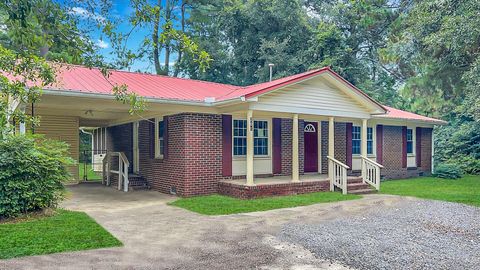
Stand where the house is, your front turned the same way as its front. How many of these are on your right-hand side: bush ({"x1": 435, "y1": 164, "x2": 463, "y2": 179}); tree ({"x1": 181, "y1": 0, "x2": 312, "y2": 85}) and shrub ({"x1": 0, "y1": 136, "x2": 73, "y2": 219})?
1

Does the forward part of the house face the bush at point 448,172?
no

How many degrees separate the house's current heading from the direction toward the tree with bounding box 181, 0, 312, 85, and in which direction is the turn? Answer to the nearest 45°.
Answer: approximately 135° to its left

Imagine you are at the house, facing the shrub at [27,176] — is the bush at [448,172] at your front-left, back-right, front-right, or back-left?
back-left

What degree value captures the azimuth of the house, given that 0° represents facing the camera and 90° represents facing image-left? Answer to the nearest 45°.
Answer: approximately 315°

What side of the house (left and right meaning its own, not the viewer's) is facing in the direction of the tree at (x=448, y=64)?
left

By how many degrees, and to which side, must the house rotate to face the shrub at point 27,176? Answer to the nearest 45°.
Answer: approximately 90° to its right

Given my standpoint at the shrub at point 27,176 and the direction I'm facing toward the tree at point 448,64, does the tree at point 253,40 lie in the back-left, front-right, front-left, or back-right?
front-left
